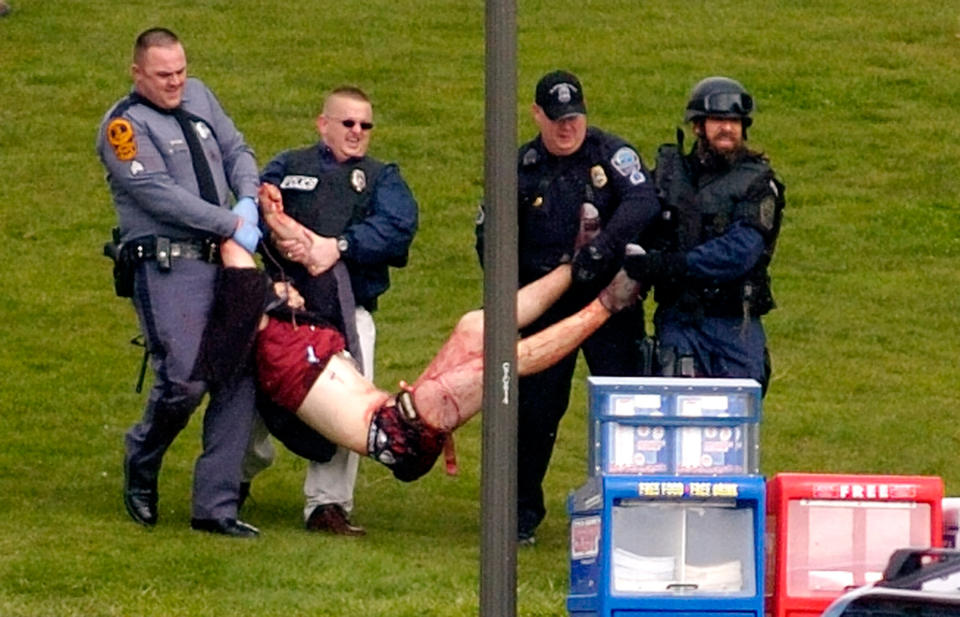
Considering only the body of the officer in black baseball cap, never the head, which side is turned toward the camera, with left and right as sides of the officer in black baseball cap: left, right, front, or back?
front

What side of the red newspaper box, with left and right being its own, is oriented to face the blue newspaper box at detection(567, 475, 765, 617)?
right

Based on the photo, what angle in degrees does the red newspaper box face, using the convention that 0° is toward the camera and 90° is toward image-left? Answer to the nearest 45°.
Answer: approximately 0°

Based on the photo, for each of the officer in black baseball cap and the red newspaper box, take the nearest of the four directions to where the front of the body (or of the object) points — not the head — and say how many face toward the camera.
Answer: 2

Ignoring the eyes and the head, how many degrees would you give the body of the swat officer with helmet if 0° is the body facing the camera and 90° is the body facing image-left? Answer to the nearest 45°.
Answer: approximately 45°

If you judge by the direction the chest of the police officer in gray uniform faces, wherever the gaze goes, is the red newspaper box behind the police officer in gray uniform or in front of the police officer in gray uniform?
in front

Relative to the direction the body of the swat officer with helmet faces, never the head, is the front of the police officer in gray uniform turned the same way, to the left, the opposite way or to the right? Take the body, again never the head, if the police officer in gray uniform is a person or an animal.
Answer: to the left

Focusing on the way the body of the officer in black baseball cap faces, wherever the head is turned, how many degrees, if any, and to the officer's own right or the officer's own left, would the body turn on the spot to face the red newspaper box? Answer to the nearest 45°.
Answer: approximately 45° to the officer's own left

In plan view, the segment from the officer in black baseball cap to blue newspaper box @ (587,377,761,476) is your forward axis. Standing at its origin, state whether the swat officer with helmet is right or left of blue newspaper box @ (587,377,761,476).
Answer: left

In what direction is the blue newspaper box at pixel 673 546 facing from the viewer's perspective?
toward the camera

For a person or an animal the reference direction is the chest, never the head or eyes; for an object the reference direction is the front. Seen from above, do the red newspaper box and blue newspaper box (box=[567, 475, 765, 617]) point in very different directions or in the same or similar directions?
same or similar directions

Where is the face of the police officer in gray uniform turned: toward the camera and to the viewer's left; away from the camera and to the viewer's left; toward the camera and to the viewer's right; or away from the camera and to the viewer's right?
toward the camera and to the viewer's right

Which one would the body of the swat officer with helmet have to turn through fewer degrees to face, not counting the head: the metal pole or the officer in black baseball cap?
the metal pole

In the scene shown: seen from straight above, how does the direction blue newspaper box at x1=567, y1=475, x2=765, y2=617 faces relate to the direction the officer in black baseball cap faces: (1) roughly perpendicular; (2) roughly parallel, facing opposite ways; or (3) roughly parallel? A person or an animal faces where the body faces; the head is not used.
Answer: roughly parallel

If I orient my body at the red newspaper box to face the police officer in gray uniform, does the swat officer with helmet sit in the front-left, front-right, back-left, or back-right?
front-right
